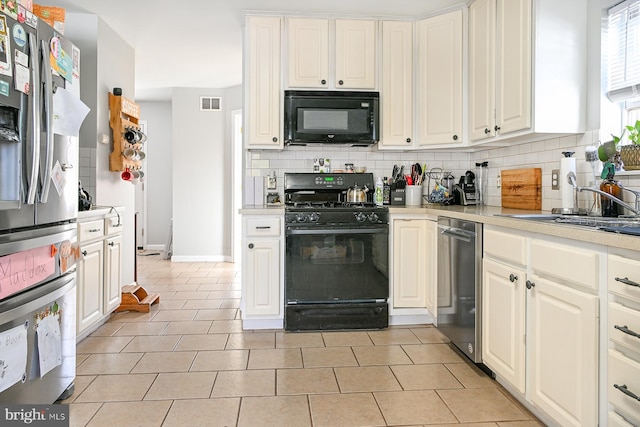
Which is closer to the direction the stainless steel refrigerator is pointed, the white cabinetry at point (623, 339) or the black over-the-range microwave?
the white cabinetry

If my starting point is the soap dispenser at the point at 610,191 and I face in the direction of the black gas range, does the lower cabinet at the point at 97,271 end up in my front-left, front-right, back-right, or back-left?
front-left

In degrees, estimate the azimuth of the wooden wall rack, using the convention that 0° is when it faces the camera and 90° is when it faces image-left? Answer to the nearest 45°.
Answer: approximately 315°

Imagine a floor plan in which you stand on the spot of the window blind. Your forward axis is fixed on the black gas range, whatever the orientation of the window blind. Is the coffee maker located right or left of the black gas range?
right

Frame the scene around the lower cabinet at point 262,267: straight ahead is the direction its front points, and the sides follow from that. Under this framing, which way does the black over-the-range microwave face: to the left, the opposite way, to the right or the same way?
the same way

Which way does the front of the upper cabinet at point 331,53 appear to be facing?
toward the camera

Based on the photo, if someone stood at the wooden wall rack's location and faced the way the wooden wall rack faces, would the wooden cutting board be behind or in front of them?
in front

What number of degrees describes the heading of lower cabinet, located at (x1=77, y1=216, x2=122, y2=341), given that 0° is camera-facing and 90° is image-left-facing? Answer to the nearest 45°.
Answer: approximately 315°

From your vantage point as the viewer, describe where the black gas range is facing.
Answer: facing the viewer

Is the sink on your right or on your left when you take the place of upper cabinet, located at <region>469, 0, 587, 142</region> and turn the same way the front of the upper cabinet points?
on your left

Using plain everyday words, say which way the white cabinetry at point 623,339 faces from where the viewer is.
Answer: facing the viewer and to the left of the viewer

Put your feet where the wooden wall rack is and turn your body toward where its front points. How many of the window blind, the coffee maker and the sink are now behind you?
0

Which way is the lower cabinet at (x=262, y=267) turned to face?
toward the camera
